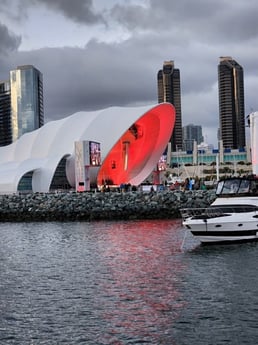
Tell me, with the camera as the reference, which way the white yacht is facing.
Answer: facing to the left of the viewer
